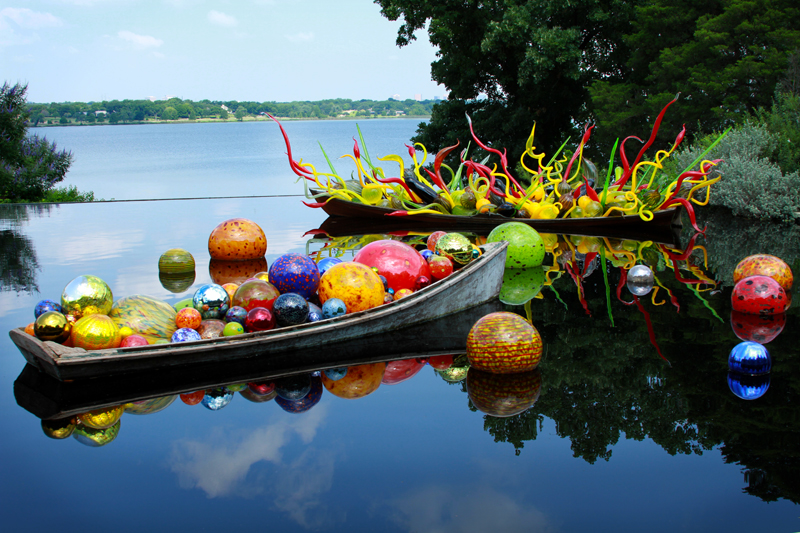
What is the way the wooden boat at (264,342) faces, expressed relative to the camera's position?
facing away from the viewer and to the right of the viewer

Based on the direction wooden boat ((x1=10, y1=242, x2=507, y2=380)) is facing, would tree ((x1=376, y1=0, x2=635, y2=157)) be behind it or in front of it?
in front
